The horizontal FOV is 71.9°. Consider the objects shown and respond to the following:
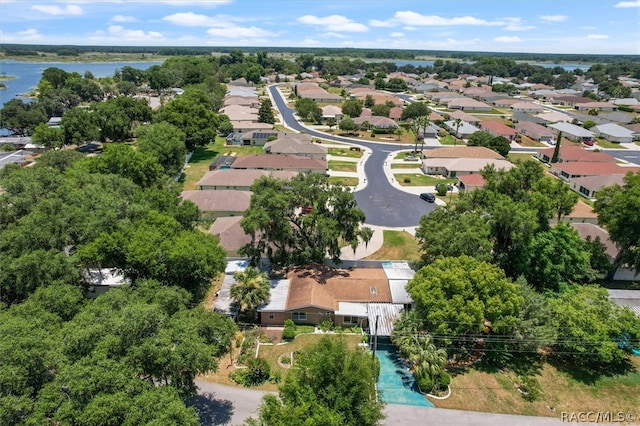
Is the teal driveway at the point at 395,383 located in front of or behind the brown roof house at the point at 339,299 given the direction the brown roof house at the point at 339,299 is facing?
in front

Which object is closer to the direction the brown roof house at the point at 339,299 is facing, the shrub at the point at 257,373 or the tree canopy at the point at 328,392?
the tree canopy

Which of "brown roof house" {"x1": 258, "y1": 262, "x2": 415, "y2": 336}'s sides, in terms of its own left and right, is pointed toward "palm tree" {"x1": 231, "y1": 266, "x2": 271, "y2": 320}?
right

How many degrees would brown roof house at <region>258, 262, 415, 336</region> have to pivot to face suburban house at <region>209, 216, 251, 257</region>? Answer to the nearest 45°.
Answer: approximately 135° to its right

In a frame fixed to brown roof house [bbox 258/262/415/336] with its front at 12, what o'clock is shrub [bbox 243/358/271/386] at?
The shrub is roughly at 1 o'clock from the brown roof house.

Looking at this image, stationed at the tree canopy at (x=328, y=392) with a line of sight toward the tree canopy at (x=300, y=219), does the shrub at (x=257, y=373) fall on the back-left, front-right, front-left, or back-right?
front-left

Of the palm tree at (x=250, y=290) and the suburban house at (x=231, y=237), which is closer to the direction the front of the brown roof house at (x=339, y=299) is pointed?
the palm tree

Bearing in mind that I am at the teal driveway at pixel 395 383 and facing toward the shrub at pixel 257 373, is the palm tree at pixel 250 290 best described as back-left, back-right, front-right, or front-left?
front-right

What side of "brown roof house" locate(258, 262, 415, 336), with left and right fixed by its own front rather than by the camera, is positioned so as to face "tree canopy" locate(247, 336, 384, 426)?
front

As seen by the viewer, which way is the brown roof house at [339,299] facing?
toward the camera

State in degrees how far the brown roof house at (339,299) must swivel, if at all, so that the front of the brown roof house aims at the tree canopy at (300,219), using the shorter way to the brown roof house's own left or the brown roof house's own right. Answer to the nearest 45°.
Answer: approximately 135° to the brown roof house's own right

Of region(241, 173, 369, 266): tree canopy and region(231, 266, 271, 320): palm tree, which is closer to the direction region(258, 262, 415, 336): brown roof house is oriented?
the palm tree
